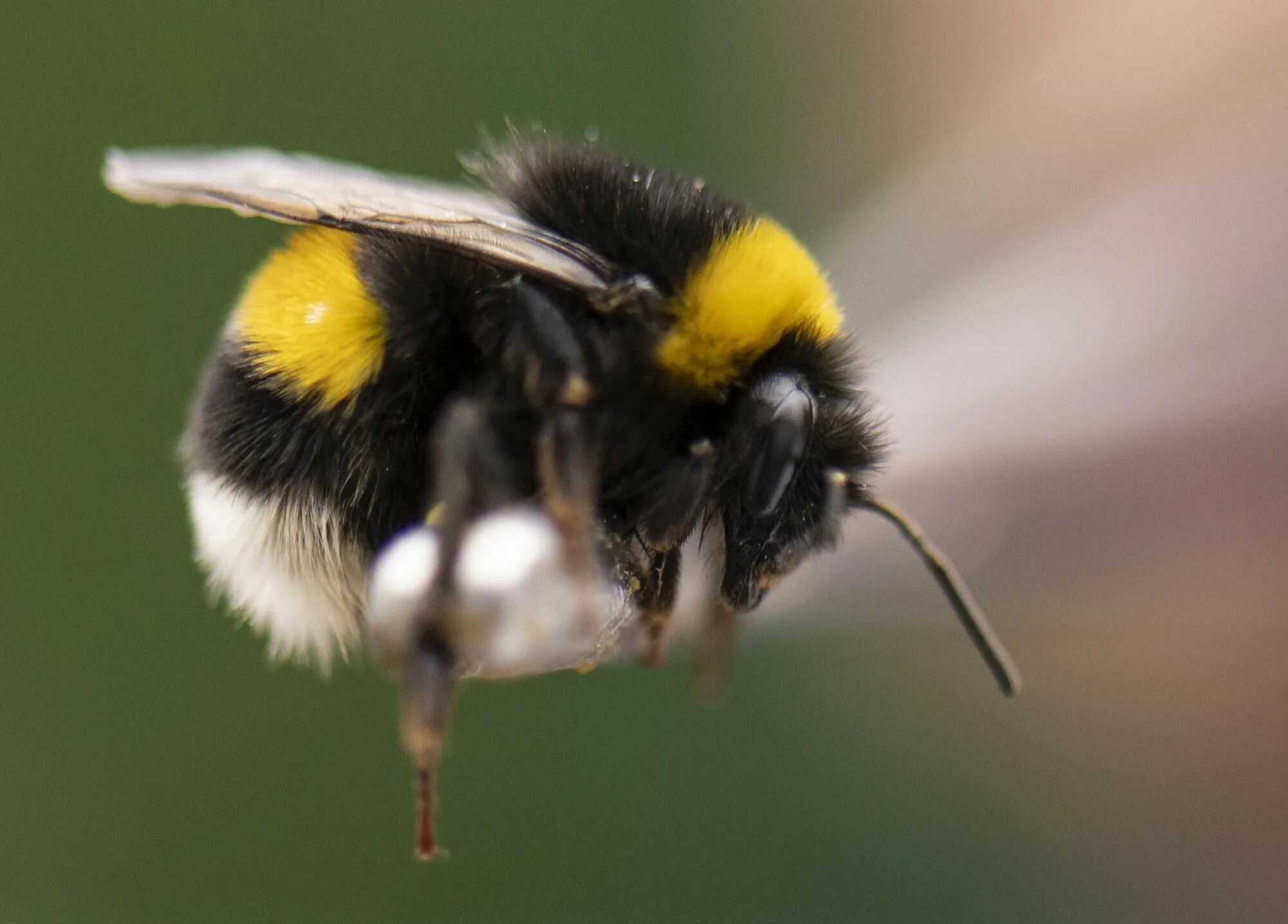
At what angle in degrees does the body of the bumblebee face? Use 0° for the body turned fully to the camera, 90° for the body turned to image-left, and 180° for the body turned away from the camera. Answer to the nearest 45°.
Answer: approximately 270°
